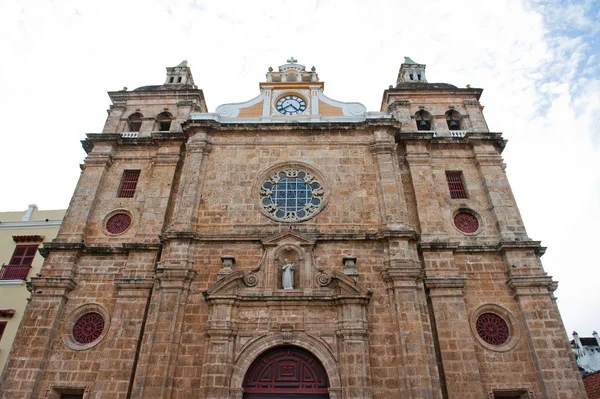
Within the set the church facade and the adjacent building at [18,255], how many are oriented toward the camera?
2

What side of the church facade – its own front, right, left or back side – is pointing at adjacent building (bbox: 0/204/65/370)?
right

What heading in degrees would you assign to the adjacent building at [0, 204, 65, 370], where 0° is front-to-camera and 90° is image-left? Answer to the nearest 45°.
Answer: approximately 0°

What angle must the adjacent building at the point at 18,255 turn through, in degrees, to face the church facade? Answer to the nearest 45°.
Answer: approximately 45° to its left
